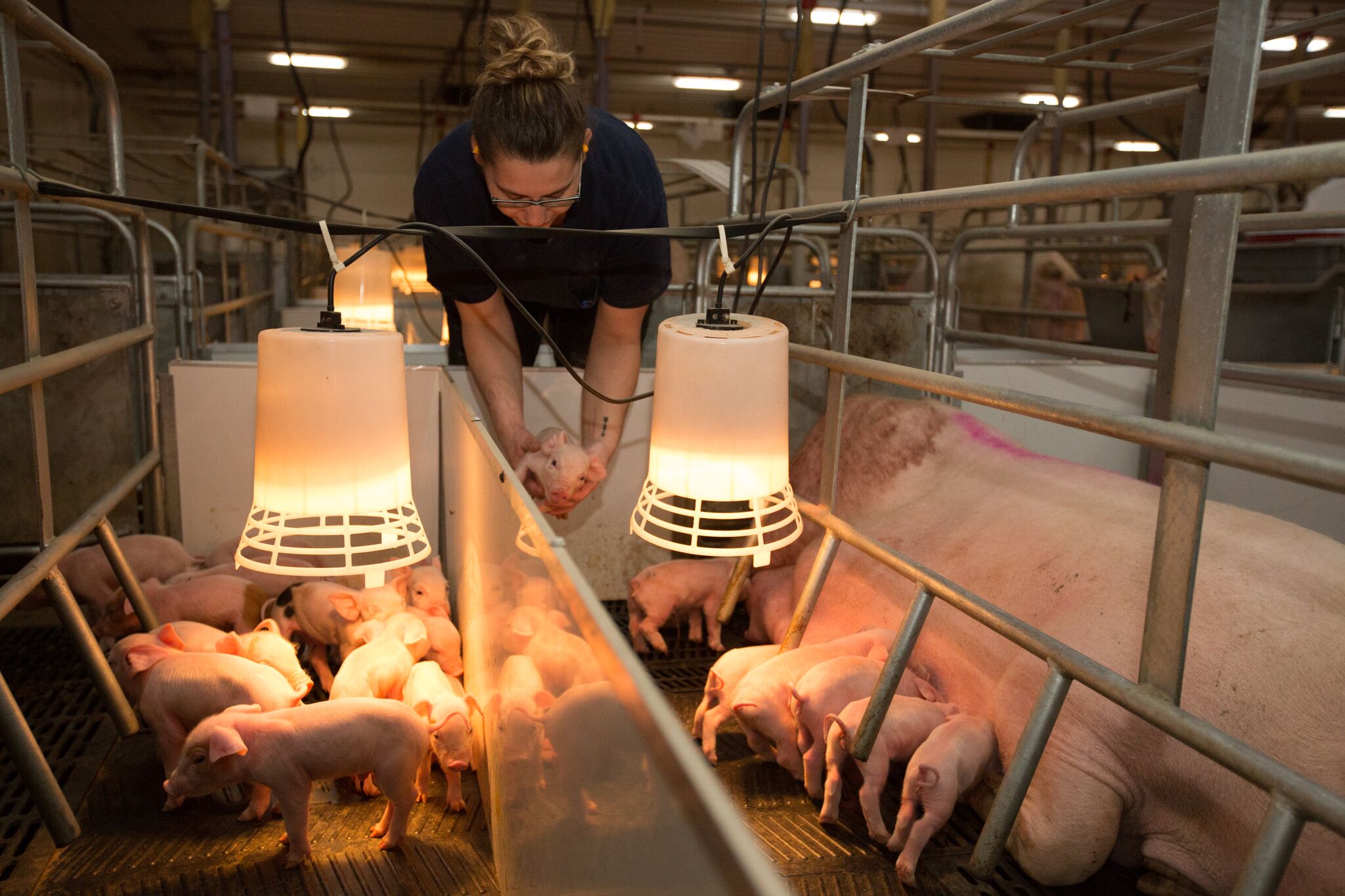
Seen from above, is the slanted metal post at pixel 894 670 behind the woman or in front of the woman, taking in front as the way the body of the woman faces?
in front

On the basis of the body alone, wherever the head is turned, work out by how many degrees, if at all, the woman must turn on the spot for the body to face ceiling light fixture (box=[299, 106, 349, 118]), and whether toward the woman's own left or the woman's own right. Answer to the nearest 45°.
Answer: approximately 180°

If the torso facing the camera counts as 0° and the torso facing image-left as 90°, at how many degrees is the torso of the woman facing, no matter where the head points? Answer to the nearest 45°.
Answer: approximately 0°

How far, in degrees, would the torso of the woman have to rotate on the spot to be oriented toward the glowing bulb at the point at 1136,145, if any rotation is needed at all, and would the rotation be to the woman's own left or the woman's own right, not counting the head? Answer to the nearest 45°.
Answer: approximately 135° to the woman's own left

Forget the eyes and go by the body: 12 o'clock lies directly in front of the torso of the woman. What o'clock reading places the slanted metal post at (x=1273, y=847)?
The slanted metal post is roughly at 11 o'clock from the woman.

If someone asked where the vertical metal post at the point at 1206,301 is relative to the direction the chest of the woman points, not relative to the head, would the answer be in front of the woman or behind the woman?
in front

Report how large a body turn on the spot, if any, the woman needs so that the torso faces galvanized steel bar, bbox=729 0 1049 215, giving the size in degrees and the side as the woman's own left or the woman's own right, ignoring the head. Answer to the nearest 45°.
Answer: approximately 45° to the woman's own left

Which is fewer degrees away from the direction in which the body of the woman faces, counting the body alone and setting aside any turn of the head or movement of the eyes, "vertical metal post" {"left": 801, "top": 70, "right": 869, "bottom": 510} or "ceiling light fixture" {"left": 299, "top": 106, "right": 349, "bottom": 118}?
the vertical metal post

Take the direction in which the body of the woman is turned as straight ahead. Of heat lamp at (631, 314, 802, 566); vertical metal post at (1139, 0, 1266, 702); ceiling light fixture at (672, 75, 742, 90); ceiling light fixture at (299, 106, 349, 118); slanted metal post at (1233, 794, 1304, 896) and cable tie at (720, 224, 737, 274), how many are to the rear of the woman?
2

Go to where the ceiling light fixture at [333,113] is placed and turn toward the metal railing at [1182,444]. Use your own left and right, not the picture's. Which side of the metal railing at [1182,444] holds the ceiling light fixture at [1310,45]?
left

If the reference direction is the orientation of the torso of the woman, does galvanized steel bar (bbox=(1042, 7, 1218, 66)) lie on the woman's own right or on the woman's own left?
on the woman's own left

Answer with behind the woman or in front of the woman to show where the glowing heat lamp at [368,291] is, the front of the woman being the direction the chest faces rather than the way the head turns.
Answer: behind

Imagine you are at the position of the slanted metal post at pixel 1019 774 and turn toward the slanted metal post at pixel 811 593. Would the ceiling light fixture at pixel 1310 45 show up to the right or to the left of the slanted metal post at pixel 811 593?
right

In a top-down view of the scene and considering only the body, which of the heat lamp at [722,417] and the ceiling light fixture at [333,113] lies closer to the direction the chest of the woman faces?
the heat lamp

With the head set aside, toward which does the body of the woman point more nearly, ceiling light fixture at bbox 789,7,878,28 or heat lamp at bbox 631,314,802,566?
the heat lamp

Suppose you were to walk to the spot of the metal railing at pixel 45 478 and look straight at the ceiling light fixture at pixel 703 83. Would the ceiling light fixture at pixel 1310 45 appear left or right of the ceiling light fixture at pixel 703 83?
right
